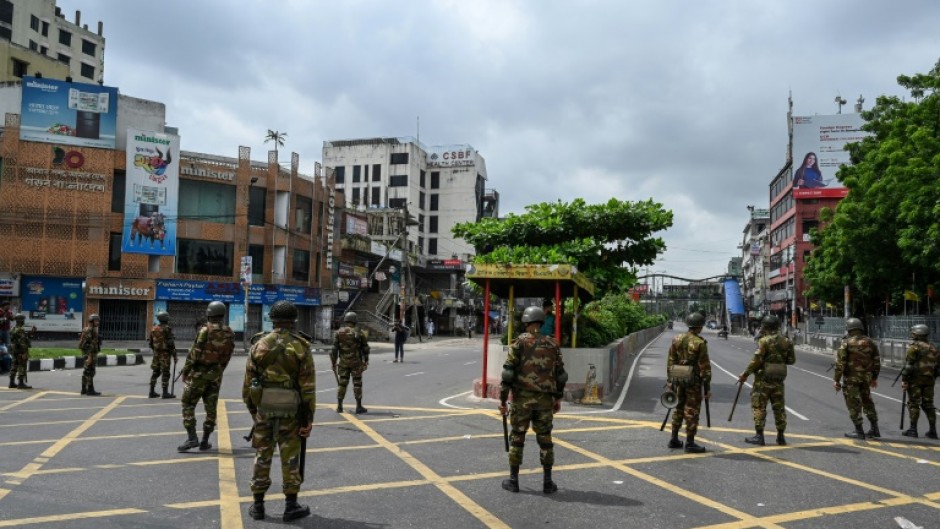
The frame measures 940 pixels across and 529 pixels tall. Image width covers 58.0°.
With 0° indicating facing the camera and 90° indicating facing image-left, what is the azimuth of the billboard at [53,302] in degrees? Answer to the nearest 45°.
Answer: approximately 0°

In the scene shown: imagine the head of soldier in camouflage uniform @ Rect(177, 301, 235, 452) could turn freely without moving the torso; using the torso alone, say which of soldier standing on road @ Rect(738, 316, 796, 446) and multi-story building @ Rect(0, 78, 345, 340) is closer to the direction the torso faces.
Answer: the multi-story building

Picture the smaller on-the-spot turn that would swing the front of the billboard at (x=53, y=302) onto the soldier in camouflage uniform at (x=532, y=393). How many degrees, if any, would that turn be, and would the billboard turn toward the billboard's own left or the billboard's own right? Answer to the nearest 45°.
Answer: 0° — it already faces them

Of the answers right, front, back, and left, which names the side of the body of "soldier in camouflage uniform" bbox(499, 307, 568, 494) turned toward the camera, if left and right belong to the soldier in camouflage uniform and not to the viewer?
back

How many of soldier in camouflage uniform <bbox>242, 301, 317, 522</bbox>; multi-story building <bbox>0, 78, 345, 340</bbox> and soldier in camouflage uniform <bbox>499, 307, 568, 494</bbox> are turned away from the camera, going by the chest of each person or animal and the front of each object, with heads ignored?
2

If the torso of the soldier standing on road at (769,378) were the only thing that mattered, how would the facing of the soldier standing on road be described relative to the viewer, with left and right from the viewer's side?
facing away from the viewer and to the left of the viewer

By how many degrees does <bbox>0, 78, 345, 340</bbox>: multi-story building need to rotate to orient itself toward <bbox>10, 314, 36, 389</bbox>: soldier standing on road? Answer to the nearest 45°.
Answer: approximately 45° to its right

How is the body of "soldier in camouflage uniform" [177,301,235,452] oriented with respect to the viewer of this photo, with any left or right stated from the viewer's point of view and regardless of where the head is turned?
facing away from the viewer and to the left of the viewer

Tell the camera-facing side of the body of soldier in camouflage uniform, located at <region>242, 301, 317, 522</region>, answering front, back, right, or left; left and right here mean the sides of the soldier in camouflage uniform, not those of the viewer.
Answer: back

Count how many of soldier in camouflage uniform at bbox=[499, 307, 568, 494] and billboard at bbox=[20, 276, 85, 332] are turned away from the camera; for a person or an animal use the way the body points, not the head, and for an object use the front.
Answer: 1
